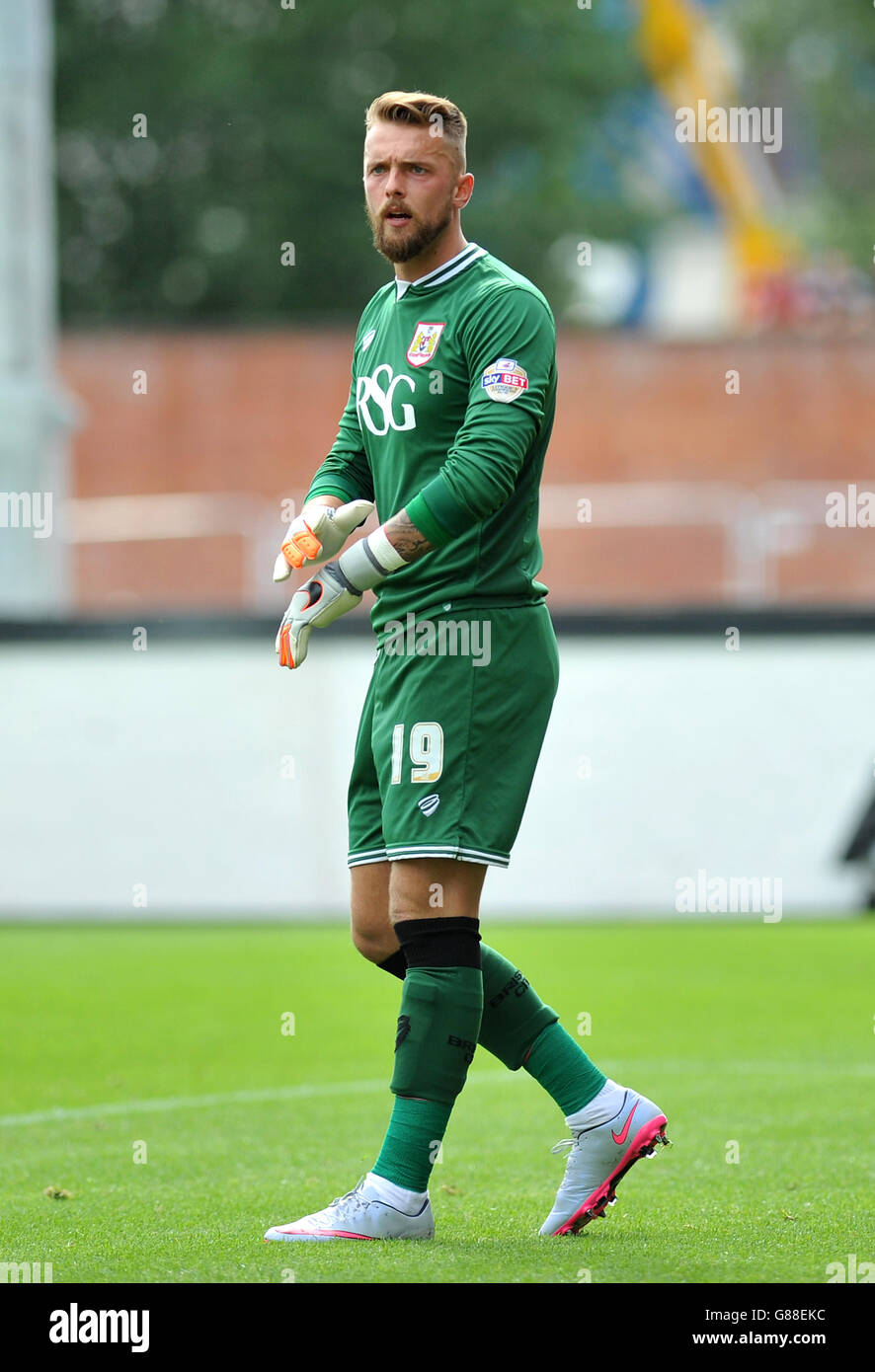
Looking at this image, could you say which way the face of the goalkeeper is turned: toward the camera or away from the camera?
toward the camera

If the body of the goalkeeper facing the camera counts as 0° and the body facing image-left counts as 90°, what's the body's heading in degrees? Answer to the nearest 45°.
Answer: approximately 45°
